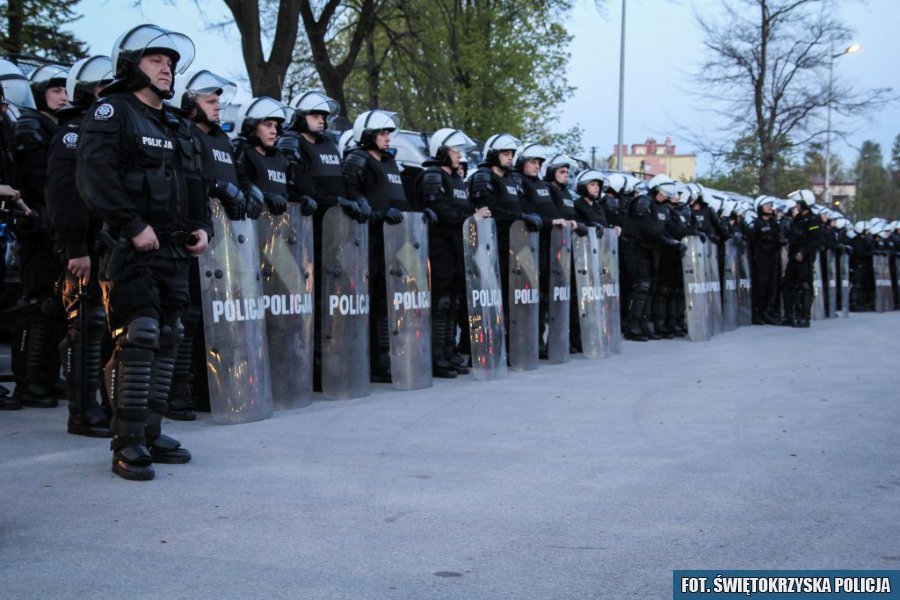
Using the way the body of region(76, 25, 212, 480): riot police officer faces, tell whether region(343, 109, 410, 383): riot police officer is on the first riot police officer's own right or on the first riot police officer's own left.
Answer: on the first riot police officer's own left

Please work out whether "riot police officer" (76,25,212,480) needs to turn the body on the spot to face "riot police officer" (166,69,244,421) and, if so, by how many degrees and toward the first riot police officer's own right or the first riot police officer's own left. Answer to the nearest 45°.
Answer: approximately 135° to the first riot police officer's own left

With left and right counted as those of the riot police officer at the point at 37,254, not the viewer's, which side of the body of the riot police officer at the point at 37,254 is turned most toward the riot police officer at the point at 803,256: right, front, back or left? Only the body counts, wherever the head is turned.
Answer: left

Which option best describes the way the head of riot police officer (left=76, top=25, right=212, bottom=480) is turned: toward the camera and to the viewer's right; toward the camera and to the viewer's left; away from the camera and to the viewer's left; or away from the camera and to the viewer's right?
toward the camera and to the viewer's right

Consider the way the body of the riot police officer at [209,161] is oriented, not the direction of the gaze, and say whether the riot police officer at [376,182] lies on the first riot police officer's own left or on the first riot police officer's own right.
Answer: on the first riot police officer's own left

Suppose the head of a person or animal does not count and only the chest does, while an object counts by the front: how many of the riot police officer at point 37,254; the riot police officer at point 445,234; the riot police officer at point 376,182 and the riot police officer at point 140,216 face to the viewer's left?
0

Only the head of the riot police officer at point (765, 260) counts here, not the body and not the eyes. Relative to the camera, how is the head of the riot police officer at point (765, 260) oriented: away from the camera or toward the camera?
toward the camera

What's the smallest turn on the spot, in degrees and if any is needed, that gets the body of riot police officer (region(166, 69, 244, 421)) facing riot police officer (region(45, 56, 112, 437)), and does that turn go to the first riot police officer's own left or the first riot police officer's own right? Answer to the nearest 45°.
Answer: approximately 90° to the first riot police officer's own right

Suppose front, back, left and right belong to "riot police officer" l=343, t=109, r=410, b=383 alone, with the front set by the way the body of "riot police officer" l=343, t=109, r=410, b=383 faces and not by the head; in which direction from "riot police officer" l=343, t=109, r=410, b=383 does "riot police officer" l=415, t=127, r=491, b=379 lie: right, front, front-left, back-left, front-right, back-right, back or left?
left
